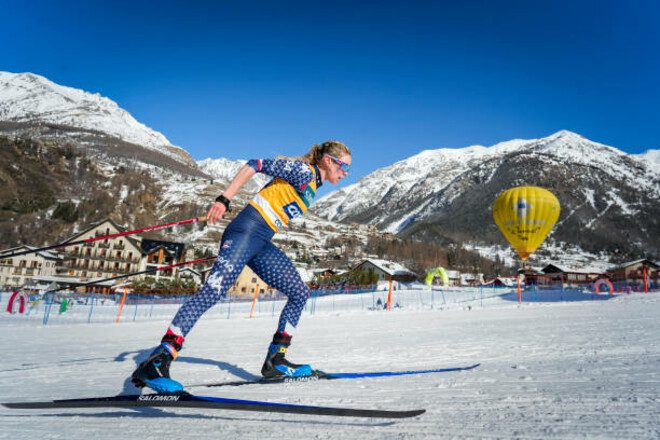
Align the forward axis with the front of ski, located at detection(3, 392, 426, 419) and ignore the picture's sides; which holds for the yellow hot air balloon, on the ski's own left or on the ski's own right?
on the ski's own left

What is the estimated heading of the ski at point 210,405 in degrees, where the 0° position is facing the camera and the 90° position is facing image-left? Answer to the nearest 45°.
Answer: approximately 270°

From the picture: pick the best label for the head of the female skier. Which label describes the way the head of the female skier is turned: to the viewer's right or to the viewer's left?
to the viewer's right

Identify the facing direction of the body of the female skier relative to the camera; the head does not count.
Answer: to the viewer's right

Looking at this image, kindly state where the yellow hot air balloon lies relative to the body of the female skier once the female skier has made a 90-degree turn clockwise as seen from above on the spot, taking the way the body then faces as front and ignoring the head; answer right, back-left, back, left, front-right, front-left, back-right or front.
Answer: back-left
